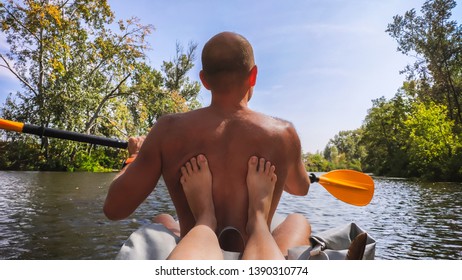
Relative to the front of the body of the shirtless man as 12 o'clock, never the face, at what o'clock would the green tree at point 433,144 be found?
The green tree is roughly at 1 o'clock from the shirtless man.

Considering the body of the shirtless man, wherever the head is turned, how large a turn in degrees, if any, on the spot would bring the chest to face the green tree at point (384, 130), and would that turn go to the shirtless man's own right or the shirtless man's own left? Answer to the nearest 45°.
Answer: approximately 45° to the shirtless man's own right

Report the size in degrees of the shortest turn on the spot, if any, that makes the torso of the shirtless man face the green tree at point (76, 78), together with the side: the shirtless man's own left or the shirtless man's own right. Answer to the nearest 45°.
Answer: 0° — they already face it

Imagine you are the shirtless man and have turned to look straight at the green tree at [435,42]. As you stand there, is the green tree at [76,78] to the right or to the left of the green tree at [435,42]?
left

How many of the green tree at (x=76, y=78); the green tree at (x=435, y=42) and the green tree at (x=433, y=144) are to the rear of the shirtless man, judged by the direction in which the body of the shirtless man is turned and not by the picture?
0

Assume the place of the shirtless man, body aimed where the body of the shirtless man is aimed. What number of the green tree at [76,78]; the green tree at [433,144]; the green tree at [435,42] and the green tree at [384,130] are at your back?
0

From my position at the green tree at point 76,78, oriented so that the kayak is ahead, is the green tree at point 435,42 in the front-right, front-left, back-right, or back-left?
front-left

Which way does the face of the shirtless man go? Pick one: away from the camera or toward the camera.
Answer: away from the camera

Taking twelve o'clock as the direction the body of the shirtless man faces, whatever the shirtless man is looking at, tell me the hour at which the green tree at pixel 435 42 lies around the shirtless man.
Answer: The green tree is roughly at 1 o'clock from the shirtless man.

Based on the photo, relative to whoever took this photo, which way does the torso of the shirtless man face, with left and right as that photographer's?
facing away from the viewer

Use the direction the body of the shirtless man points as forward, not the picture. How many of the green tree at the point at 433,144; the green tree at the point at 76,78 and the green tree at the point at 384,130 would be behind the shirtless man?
0

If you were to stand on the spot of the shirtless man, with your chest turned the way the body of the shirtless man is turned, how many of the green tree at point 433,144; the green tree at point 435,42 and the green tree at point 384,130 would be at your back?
0

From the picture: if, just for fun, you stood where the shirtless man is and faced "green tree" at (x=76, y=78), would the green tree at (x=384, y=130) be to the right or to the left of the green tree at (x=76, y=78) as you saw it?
right

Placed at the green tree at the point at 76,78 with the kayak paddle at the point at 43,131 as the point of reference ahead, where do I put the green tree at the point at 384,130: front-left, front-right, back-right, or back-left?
back-left

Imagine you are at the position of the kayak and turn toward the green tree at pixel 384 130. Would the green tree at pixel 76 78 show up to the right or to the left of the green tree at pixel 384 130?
left
